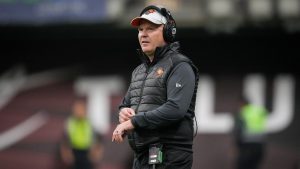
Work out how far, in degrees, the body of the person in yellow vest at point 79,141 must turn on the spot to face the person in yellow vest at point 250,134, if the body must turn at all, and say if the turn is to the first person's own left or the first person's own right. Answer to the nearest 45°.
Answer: approximately 90° to the first person's own left

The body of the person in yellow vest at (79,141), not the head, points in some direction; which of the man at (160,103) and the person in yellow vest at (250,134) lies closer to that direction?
the man

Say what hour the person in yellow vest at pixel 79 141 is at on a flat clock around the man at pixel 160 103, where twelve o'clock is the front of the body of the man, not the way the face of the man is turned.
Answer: The person in yellow vest is roughly at 4 o'clock from the man.

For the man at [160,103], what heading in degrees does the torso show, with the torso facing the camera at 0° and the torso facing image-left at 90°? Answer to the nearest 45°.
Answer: approximately 45°

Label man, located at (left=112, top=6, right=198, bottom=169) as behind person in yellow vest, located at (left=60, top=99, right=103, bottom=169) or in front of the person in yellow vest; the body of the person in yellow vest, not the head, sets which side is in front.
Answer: in front

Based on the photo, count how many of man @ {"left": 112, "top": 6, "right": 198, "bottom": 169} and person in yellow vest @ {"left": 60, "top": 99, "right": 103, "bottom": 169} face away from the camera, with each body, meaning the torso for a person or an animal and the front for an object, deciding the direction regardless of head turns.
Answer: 0

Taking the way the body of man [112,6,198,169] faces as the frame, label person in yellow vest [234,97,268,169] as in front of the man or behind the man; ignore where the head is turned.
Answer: behind
